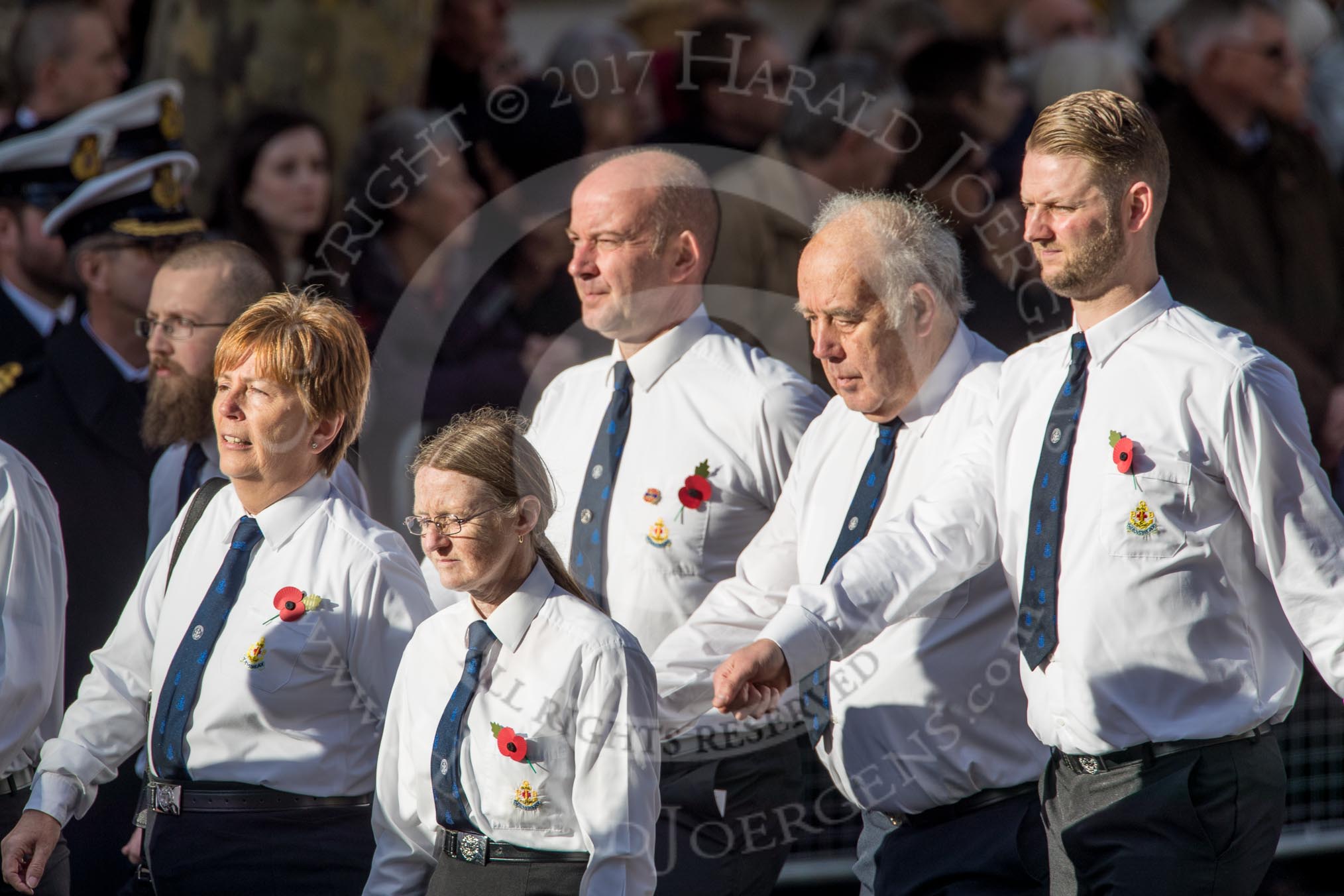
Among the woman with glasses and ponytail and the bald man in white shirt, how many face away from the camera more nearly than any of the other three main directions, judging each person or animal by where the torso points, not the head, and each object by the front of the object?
0

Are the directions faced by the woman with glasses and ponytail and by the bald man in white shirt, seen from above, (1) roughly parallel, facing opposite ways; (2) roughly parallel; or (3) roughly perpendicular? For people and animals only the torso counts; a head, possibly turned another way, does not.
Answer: roughly parallel

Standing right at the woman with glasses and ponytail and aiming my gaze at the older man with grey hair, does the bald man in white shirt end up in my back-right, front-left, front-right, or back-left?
front-left

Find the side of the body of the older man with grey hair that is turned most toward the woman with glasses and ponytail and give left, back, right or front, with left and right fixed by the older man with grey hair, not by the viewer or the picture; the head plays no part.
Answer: front

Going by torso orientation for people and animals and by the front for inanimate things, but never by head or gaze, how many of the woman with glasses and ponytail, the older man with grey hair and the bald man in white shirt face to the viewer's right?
0

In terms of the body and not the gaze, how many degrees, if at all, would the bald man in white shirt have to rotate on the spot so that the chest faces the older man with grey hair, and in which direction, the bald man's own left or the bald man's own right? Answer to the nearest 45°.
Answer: approximately 90° to the bald man's own left

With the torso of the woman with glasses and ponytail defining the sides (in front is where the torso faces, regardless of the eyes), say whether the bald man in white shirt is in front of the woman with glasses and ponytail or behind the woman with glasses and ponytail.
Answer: behind

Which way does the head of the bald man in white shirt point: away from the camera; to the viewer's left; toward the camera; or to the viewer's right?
to the viewer's left

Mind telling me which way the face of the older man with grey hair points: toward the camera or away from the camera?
toward the camera

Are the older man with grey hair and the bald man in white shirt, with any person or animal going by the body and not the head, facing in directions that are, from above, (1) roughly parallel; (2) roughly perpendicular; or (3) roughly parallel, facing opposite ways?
roughly parallel

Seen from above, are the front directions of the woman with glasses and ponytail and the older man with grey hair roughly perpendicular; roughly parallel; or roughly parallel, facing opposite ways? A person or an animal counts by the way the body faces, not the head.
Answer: roughly parallel

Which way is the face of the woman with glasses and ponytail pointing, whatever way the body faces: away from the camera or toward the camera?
toward the camera

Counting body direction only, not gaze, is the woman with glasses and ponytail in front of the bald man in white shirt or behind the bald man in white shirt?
in front

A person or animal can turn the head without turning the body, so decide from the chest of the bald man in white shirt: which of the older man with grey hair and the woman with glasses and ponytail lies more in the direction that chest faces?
the woman with glasses and ponytail

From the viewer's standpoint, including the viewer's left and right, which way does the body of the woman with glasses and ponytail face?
facing the viewer and to the left of the viewer
